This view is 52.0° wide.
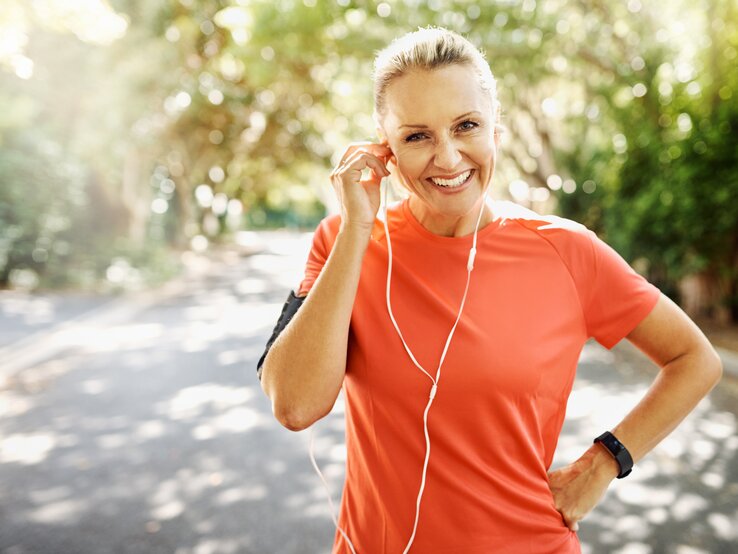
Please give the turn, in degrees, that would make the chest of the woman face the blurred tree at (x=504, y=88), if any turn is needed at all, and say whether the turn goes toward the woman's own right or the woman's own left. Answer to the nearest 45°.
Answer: approximately 180°

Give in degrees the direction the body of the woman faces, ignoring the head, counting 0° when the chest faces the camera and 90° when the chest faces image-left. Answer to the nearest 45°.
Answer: approximately 0°
